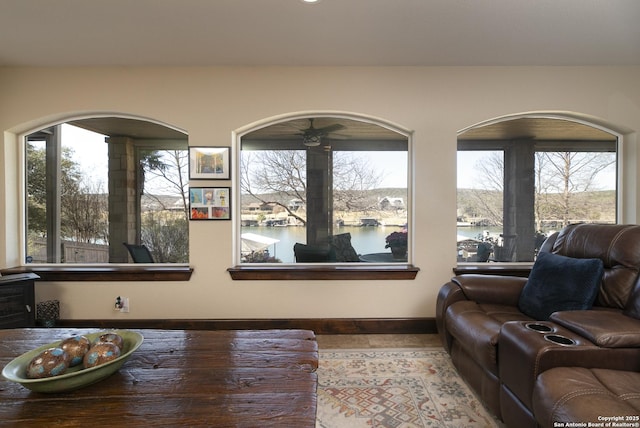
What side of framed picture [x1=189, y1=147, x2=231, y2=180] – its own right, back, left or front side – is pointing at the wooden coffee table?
front

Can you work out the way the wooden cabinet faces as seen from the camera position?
facing the viewer and to the right of the viewer

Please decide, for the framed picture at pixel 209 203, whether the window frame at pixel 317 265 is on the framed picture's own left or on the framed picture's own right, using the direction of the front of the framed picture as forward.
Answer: on the framed picture's own left

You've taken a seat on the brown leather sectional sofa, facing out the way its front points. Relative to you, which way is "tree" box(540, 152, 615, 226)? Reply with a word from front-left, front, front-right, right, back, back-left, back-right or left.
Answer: back-right

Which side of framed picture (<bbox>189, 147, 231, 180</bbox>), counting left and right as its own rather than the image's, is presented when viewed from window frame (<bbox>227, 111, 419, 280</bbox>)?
left

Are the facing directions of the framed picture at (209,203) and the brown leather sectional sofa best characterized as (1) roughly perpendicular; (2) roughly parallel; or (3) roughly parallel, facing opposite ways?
roughly perpendicular

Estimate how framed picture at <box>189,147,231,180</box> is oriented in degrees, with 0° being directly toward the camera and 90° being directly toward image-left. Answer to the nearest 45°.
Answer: approximately 0°

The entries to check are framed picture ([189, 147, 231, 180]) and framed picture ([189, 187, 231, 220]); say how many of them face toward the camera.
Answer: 2

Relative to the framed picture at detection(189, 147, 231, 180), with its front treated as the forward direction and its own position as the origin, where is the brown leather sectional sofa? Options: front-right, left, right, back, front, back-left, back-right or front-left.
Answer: front-left

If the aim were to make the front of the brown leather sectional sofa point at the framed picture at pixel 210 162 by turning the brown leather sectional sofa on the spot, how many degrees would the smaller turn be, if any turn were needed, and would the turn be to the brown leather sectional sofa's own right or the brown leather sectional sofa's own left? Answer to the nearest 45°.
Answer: approximately 45° to the brown leather sectional sofa's own right

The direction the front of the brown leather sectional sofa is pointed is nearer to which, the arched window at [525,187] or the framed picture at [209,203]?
the framed picture
